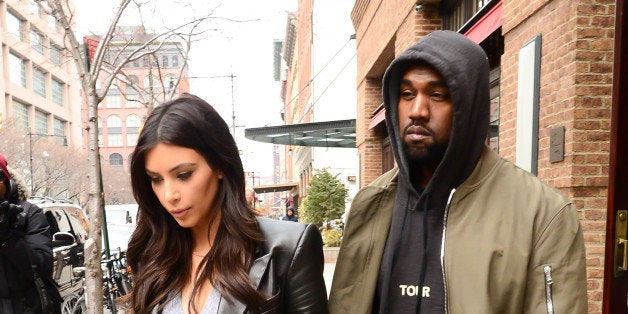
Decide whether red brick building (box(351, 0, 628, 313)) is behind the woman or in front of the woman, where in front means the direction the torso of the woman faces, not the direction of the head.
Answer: behind

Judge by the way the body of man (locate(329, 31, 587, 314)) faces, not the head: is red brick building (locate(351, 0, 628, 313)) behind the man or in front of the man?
behind

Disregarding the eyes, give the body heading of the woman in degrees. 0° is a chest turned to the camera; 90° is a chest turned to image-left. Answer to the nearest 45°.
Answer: approximately 45°

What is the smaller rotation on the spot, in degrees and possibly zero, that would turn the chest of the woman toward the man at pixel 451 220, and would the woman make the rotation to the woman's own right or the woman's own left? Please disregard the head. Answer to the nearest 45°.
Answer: approximately 135° to the woman's own left

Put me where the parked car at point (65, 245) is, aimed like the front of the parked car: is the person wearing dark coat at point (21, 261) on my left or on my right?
on my right
